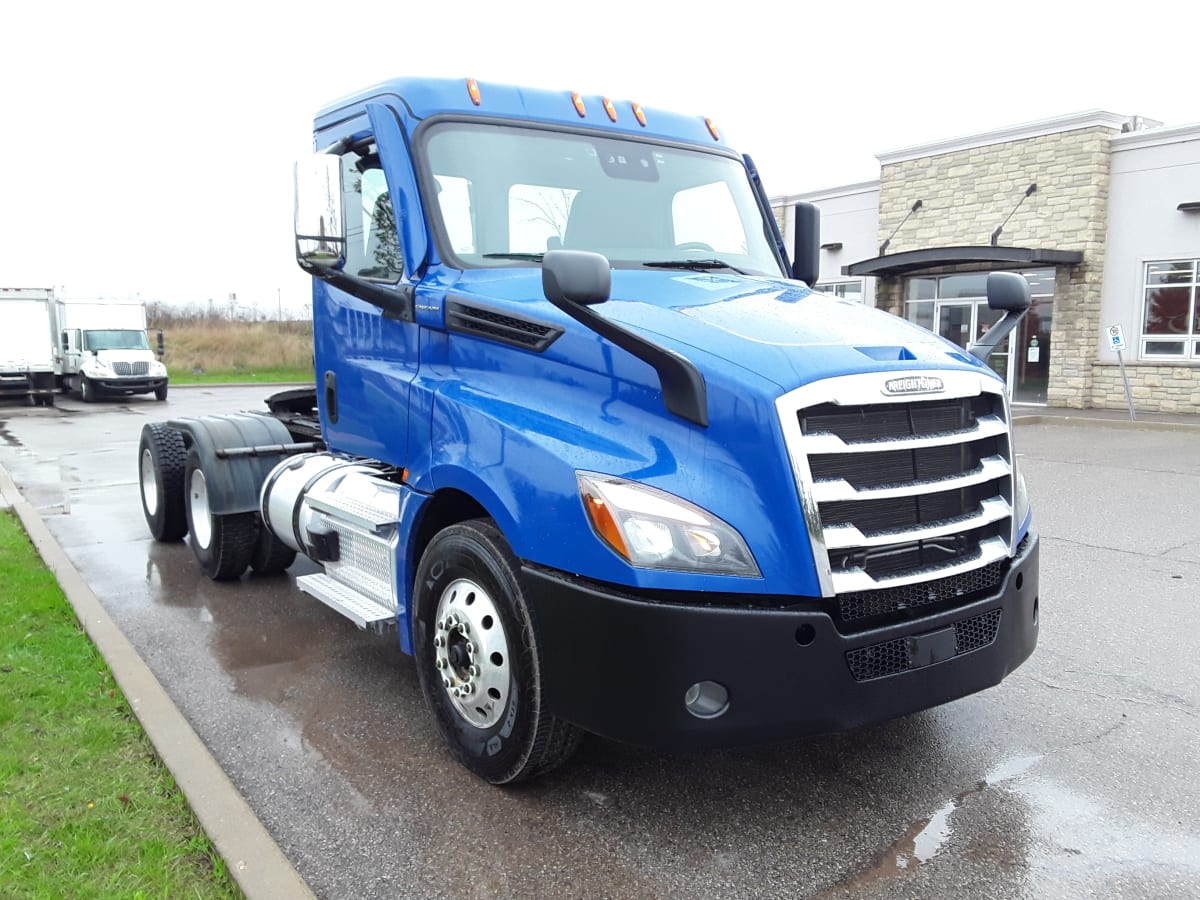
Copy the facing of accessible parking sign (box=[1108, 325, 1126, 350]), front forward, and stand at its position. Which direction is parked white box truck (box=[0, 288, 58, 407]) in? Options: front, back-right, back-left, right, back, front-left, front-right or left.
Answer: right

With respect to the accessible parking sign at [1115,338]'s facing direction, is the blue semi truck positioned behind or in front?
in front

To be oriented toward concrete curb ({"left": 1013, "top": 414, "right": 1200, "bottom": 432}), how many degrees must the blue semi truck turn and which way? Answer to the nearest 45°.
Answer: approximately 90° to its left

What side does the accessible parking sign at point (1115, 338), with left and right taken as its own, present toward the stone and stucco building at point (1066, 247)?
back

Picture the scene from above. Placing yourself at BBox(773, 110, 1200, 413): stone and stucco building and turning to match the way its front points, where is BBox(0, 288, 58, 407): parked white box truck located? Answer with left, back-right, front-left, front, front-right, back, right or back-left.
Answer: front-right

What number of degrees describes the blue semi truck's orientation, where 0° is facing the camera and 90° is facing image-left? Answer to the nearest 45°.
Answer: approximately 315°

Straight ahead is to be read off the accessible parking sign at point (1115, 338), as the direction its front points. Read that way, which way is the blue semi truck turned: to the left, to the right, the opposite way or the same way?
to the left

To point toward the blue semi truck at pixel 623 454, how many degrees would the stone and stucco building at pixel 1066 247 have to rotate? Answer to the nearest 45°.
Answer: approximately 45° to its left

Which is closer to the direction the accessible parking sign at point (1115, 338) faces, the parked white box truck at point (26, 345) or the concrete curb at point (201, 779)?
the concrete curb

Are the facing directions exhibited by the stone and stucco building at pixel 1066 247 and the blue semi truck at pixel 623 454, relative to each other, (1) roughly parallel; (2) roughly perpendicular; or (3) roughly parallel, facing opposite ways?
roughly perpendicular

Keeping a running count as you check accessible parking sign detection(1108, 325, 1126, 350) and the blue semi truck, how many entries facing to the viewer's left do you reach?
0

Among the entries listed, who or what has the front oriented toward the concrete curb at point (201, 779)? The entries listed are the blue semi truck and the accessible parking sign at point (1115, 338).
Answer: the accessible parking sign

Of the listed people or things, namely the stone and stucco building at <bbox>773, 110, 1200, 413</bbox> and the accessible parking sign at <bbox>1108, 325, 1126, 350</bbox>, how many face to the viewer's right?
0

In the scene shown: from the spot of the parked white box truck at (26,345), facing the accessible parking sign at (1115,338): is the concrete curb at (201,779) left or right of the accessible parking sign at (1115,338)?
right

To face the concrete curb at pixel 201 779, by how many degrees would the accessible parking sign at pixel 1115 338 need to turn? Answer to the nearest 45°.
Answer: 0° — it already faces it

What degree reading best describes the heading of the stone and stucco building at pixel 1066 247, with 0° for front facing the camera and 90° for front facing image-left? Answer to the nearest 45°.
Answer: approximately 45°
